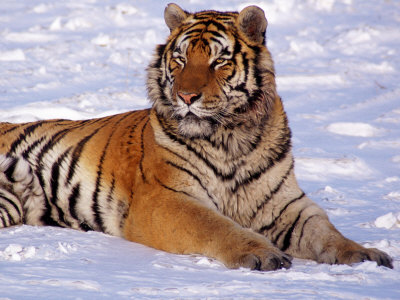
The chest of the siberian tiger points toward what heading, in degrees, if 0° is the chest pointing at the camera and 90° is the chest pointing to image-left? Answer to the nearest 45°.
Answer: approximately 315°
